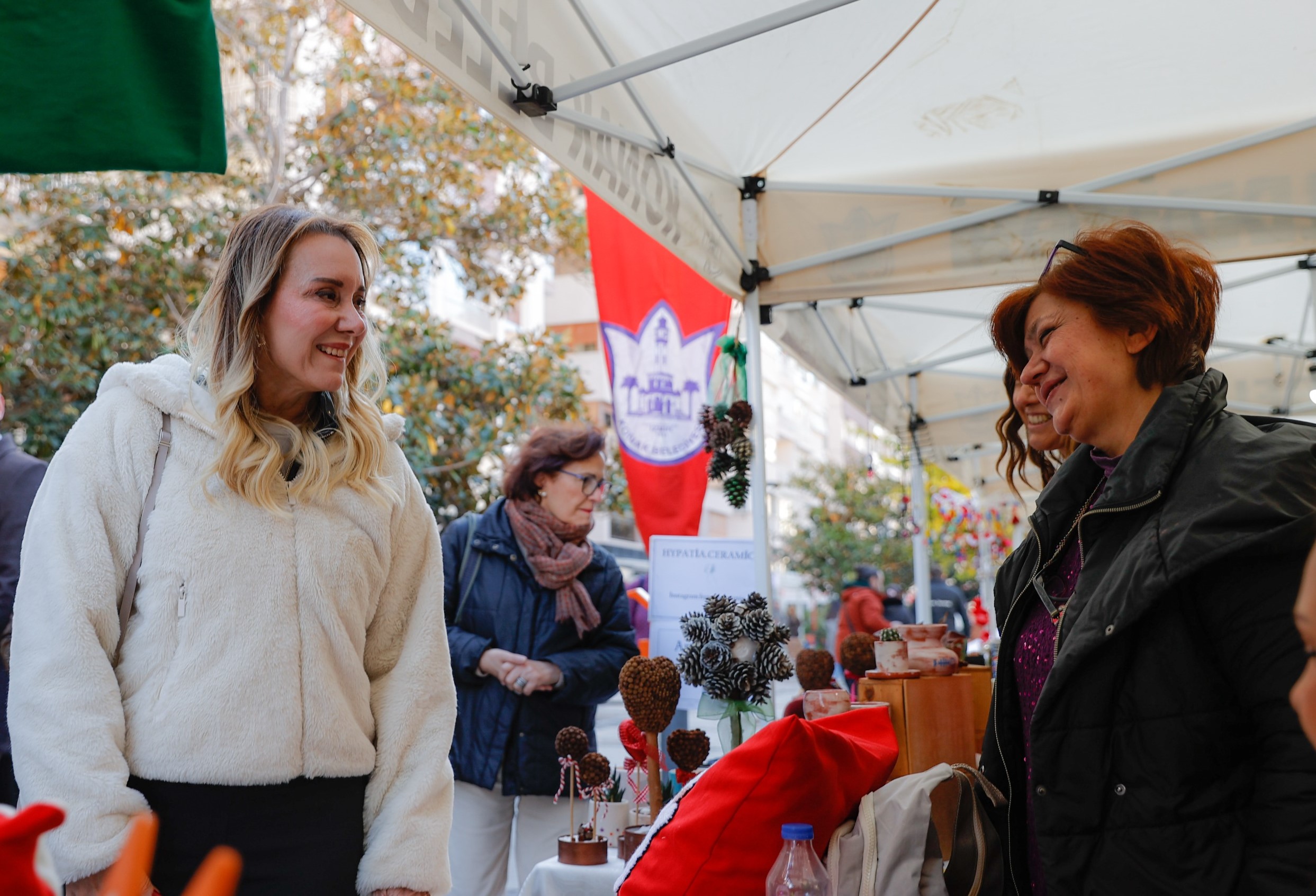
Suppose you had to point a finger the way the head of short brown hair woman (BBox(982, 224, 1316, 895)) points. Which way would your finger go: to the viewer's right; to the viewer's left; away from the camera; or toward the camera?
to the viewer's left

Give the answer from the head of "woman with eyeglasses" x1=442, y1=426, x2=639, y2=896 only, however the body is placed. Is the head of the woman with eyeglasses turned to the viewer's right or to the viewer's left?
to the viewer's right

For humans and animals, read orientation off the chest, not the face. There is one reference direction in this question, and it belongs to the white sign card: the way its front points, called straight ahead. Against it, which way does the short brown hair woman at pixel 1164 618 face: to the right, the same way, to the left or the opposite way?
to the right

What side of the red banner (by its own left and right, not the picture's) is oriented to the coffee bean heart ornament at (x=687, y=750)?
front

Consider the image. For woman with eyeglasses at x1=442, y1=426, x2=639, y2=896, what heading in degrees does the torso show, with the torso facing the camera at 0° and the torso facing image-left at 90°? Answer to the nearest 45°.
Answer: approximately 315°

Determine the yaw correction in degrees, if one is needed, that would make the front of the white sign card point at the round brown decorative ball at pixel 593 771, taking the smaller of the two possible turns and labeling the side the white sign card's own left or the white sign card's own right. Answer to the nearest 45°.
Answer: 0° — it already faces it

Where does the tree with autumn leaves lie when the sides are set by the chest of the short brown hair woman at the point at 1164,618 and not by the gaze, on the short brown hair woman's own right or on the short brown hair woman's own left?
on the short brown hair woman's own right

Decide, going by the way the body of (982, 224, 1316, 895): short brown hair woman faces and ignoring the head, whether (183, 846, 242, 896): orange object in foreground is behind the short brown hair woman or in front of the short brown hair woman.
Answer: in front

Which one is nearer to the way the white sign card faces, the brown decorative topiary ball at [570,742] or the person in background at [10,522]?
the brown decorative topiary ball

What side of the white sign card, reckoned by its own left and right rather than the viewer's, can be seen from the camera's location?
front

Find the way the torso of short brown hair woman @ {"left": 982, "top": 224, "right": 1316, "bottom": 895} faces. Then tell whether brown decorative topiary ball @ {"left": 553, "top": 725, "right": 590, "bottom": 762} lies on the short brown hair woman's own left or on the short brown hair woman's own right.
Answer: on the short brown hair woman's own right

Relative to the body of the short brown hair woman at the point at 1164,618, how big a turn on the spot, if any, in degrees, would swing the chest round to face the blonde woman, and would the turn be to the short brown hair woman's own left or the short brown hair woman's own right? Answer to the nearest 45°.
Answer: approximately 45° to the short brown hair woman's own right

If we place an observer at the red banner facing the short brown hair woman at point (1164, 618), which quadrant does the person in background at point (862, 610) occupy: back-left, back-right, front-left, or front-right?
back-left

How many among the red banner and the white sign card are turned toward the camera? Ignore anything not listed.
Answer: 2
